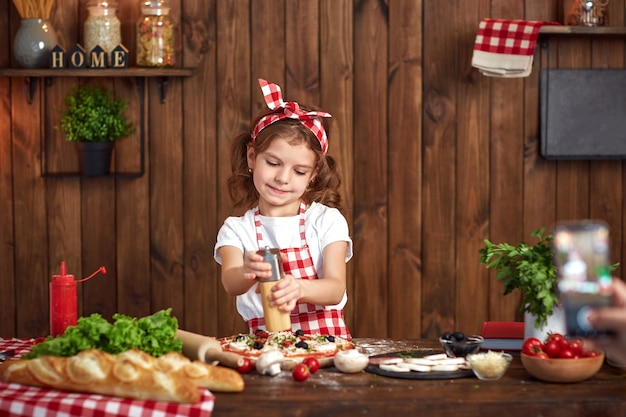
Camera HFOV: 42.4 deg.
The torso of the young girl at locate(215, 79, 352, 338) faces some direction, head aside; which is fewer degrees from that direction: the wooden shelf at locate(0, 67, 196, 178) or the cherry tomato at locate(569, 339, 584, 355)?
the cherry tomato

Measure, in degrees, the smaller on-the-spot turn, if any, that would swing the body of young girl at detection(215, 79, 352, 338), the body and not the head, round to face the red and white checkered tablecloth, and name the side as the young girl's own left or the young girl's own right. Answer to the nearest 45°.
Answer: approximately 45° to the young girl's own right

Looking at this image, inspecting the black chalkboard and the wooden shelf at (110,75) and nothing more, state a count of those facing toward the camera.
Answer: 2

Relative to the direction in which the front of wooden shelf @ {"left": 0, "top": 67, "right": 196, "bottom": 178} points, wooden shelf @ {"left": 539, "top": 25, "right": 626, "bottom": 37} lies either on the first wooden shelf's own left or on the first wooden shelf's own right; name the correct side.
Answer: on the first wooden shelf's own left

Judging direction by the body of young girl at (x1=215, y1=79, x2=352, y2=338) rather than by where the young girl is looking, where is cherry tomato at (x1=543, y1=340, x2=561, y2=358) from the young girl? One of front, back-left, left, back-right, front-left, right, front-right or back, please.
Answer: front-left

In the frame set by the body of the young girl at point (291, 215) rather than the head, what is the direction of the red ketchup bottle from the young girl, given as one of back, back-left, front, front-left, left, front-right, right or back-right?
front-right

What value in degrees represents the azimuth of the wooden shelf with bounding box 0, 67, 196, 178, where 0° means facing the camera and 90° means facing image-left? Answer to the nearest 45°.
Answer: approximately 0°

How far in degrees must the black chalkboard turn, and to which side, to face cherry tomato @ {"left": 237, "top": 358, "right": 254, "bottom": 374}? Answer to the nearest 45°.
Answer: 0° — it already faces it
